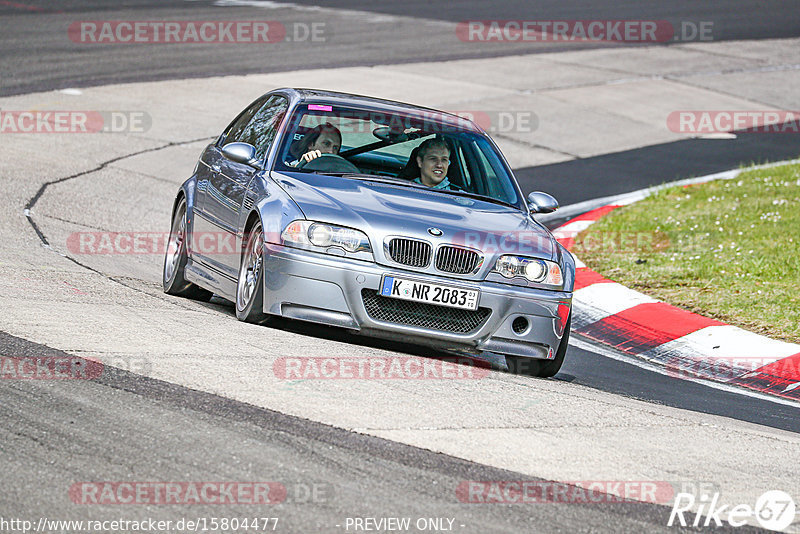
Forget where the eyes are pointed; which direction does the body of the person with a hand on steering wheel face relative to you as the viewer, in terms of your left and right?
facing the viewer and to the right of the viewer
